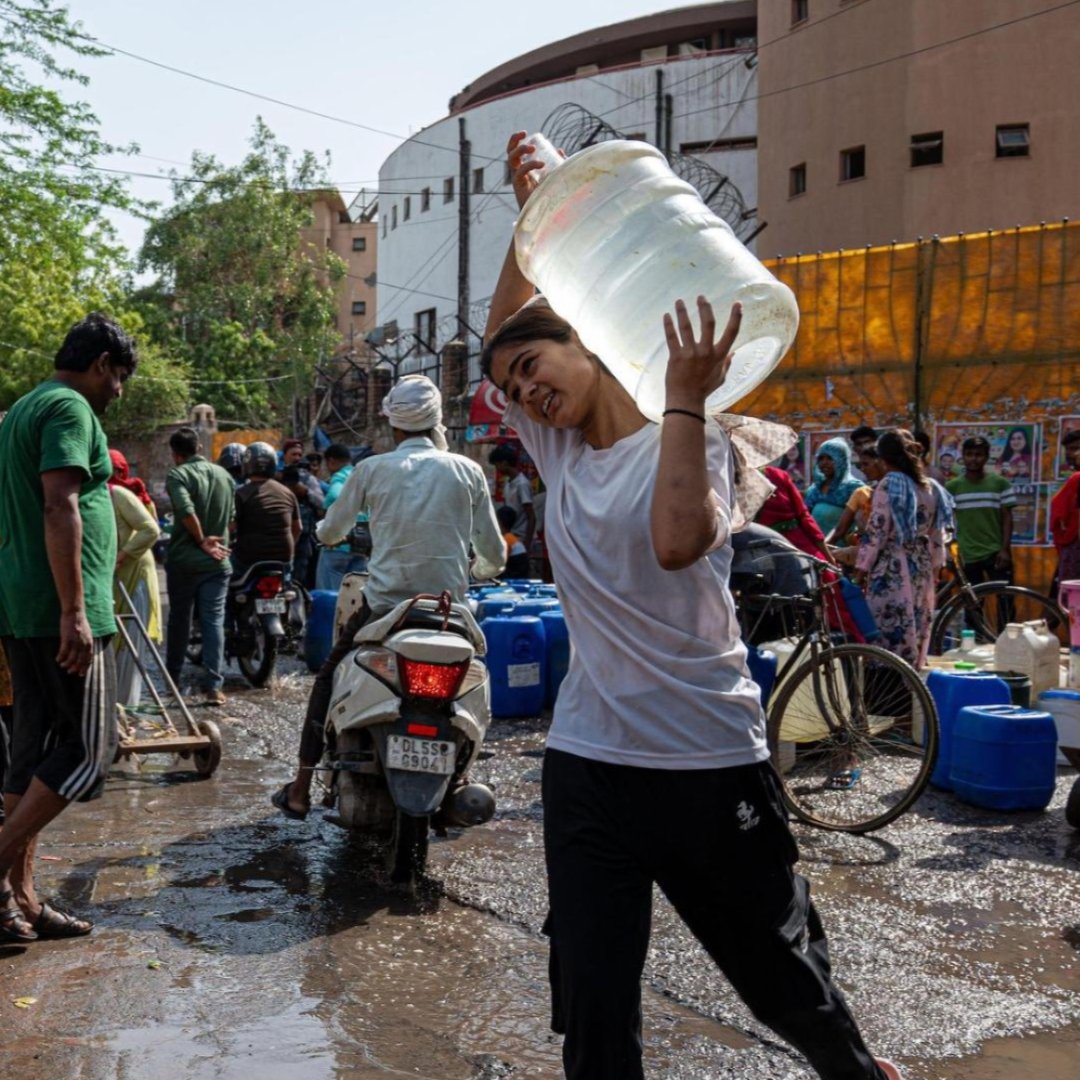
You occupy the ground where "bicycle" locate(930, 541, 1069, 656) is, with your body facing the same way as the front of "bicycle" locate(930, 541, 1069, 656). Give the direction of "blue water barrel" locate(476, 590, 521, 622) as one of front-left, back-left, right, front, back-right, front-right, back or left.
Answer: back-right

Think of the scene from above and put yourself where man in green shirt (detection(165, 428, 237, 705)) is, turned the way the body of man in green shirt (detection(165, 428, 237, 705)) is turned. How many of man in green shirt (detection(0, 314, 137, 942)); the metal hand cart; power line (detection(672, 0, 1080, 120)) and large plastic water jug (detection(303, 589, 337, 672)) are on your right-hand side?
2

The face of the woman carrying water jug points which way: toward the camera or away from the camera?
toward the camera

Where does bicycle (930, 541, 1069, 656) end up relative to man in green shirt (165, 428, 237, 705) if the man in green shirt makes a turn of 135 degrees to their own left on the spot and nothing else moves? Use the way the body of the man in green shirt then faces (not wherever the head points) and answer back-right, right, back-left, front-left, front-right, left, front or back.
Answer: left

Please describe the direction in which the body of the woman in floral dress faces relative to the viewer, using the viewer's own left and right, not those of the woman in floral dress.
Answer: facing away from the viewer and to the left of the viewer

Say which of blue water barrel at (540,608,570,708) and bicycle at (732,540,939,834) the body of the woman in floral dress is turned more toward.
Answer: the blue water barrel

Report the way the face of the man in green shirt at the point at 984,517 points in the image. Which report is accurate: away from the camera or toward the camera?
toward the camera

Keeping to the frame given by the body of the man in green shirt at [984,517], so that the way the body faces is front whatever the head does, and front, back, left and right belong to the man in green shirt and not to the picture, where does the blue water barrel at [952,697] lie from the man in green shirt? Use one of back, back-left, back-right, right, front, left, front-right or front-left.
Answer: front

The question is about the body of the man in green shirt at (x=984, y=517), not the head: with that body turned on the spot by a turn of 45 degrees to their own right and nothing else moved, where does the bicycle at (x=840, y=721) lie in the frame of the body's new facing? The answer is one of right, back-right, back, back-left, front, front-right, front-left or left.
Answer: front-left

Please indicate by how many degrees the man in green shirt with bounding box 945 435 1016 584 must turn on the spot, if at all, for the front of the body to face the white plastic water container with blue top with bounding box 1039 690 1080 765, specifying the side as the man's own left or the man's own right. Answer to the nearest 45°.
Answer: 0° — they already face it

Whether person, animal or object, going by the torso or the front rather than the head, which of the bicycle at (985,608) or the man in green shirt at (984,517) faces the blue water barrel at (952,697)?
the man in green shirt

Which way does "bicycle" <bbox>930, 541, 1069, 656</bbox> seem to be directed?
to the viewer's right

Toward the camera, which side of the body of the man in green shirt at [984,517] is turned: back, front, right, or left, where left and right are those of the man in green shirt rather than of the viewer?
front

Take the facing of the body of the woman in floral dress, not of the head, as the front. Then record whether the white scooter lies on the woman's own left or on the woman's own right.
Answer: on the woman's own left

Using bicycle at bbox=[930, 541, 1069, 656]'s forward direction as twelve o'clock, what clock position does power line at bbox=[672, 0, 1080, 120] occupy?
The power line is roughly at 9 o'clock from the bicycle.

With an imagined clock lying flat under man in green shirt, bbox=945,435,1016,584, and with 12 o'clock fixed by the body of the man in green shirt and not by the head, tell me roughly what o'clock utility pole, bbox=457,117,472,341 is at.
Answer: The utility pole is roughly at 5 o'clock from the man in green shirt.
